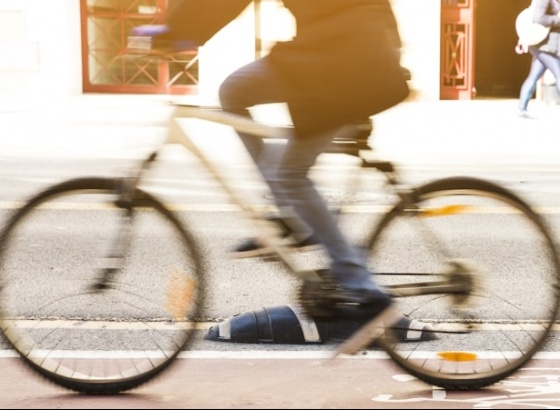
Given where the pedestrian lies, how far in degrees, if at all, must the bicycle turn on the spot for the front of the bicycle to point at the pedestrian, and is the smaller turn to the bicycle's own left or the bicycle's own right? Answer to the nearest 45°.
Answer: approximately 90° to the bicycle's own right

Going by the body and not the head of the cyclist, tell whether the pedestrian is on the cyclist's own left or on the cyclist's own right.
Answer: on the cyclist's own right

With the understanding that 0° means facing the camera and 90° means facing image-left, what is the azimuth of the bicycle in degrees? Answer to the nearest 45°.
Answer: approximately 90°

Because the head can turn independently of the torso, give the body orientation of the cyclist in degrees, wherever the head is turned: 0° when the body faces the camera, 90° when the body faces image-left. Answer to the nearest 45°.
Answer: approximately 90°
